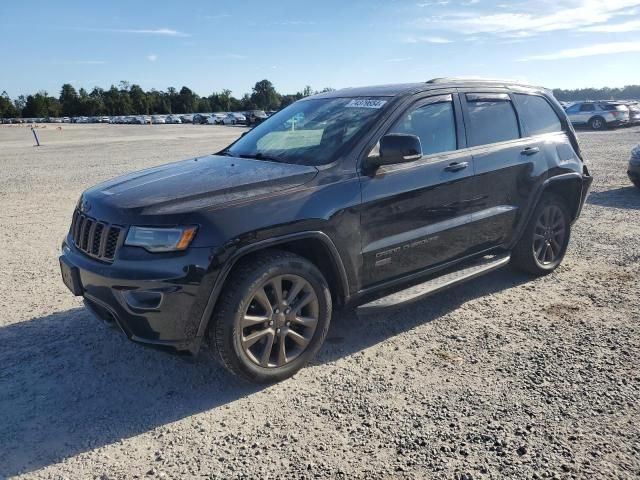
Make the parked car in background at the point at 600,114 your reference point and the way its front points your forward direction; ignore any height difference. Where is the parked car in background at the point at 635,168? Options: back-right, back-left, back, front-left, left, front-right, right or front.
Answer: back-left

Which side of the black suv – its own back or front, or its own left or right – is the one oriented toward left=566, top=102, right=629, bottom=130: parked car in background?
back

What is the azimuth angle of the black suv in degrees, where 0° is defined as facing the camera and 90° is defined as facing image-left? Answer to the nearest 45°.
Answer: approximately 45°

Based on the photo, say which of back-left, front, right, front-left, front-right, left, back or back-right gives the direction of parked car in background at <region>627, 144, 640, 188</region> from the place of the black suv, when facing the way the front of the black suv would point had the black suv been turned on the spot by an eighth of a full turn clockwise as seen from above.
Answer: back-right

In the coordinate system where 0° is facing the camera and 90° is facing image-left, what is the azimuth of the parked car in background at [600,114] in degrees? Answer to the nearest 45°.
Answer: approximately 135°
